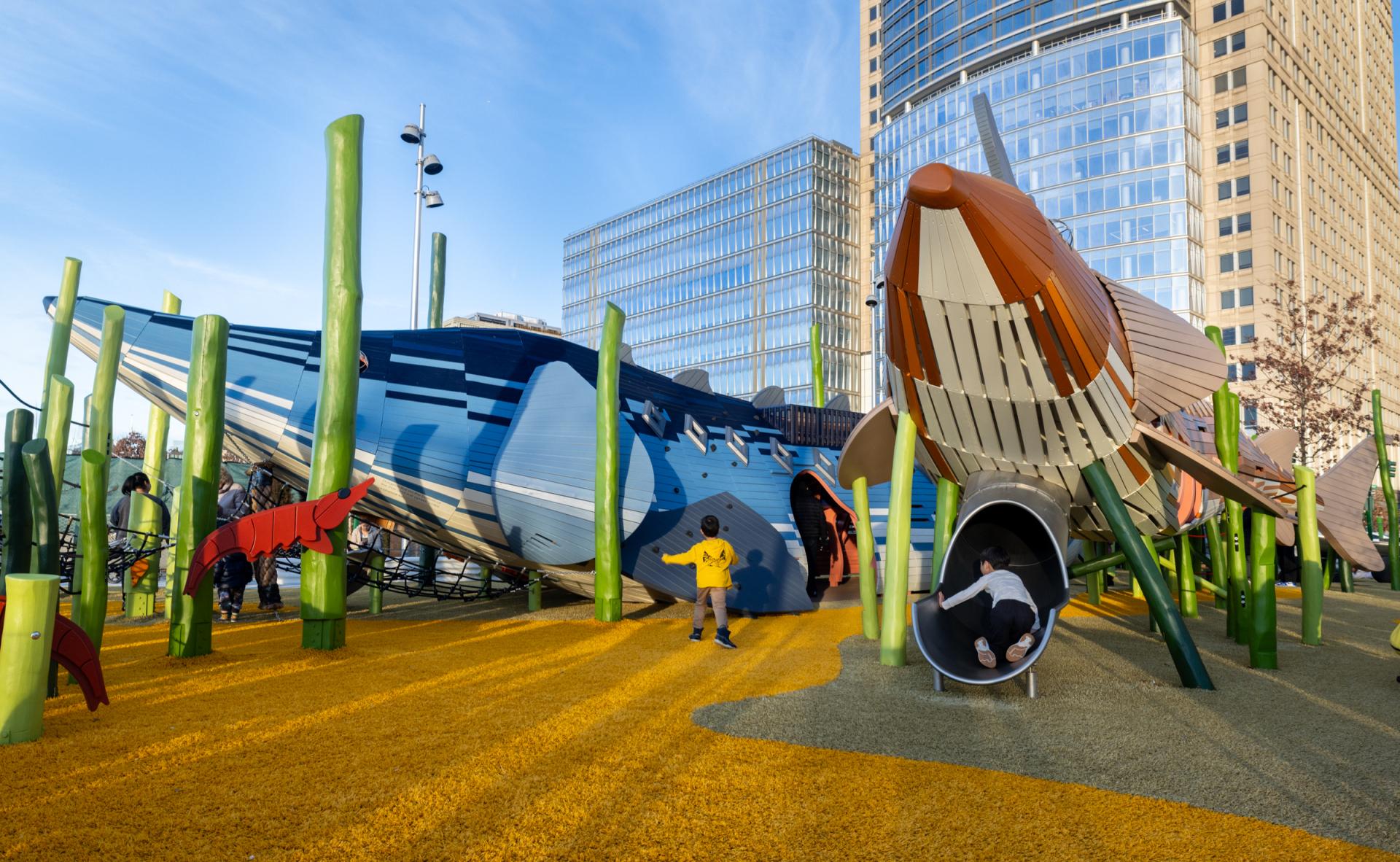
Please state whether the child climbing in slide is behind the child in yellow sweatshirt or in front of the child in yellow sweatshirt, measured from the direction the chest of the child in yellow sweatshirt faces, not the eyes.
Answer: behind

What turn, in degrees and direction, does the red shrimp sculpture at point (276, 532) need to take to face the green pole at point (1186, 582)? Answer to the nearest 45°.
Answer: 0° — it already faces it

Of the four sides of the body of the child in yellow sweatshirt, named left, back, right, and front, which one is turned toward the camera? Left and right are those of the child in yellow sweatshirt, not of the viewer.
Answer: back

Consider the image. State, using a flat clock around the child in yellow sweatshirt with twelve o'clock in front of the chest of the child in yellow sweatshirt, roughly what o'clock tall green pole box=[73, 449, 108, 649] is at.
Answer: The tall green pole is roughly at 8 o'clock from the child in yellow sweatshirt.

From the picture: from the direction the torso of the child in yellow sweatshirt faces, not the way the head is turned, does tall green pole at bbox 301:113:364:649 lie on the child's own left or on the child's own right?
on the child's own left

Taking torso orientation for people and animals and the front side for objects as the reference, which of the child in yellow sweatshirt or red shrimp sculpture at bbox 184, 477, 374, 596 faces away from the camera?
the child in yellow sweatshirt

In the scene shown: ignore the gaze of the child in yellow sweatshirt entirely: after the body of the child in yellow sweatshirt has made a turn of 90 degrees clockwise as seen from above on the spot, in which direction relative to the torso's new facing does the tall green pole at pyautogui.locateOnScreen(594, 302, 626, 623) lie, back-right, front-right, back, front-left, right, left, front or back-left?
back-left

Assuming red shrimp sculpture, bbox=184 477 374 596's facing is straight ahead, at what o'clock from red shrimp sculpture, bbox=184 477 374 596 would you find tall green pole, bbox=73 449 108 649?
The tall green pole is roughly at 6 o'clock from the red shrimp sculpture.

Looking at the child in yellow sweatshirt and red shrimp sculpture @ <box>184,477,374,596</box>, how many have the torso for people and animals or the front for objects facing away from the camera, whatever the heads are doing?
1

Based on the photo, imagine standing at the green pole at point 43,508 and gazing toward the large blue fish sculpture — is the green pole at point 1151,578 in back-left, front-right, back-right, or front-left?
front-right

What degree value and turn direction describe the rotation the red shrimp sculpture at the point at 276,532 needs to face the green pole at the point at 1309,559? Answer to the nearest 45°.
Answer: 0° — it already faces it

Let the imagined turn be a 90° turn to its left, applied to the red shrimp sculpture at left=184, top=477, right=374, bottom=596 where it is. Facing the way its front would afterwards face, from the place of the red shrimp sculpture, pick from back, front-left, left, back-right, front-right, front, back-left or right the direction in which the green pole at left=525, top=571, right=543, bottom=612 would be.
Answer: front-right

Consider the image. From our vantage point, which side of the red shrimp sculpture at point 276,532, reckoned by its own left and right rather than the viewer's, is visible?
right

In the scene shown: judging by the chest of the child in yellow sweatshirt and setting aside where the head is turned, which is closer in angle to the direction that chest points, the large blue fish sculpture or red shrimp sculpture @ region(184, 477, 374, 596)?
the large blue fish sculpture

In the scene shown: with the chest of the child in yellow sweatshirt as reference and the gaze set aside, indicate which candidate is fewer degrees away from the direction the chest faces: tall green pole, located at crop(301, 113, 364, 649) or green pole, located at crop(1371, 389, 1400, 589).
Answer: the green pole

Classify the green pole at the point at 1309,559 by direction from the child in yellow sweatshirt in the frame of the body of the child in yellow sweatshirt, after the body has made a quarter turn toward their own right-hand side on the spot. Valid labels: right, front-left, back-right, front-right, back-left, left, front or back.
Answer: front

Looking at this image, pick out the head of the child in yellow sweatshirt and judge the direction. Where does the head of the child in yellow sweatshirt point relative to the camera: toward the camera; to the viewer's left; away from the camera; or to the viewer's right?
away from the camera

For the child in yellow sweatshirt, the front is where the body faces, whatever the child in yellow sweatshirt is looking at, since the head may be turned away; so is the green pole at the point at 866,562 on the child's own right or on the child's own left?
on the child's own right
